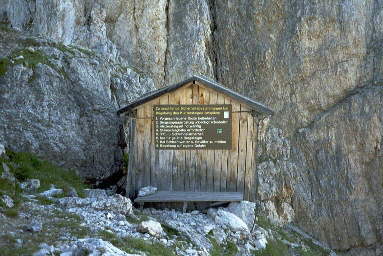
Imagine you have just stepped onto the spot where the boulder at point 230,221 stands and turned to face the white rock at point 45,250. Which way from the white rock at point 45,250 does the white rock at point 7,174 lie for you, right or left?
right

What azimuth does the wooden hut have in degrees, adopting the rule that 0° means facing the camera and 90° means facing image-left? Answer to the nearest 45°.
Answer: approximately 0°

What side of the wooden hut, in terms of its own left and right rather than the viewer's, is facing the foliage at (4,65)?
right

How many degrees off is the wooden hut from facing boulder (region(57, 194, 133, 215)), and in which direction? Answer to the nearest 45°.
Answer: approximately 45° to its right

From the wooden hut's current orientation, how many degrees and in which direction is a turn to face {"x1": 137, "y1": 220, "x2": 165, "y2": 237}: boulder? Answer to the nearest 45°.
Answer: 0° — it already faces it
